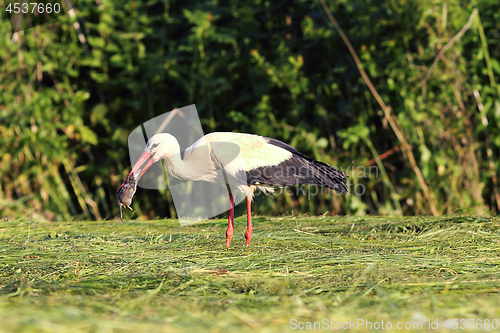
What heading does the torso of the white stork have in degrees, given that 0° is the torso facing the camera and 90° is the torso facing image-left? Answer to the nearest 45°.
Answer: approximately 90°

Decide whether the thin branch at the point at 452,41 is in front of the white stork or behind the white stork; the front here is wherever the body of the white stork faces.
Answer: behind

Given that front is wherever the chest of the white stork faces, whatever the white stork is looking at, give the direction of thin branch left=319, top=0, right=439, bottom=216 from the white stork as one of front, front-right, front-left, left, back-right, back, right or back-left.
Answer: back-right
